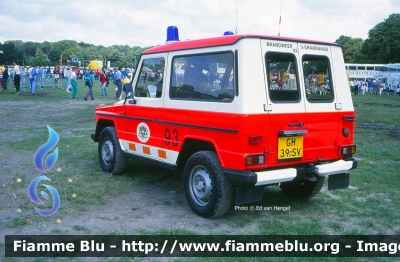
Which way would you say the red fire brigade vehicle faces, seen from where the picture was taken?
facing away from the viewer and to the left of the viewer
